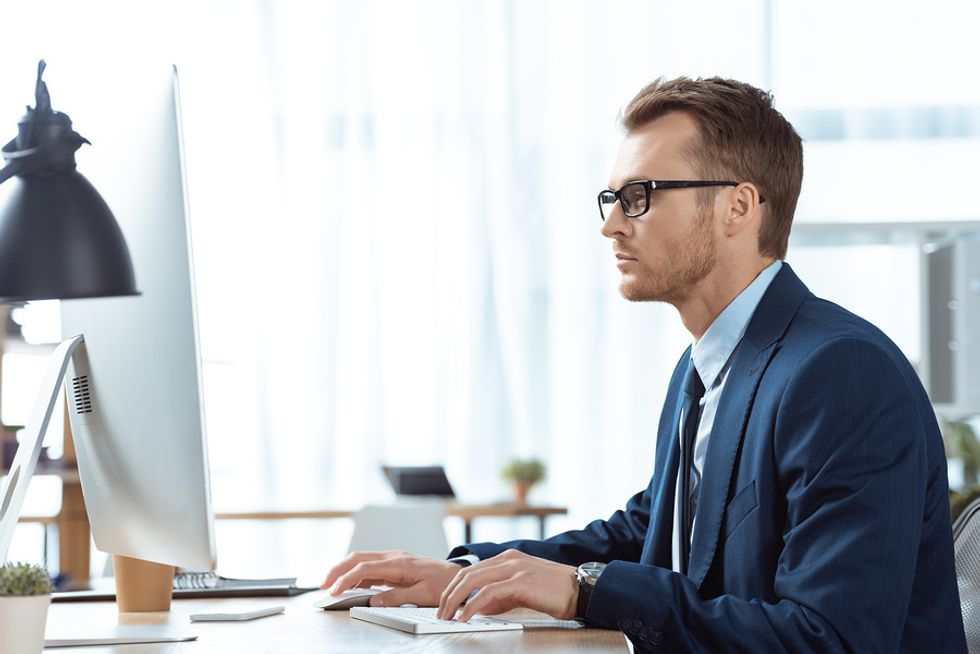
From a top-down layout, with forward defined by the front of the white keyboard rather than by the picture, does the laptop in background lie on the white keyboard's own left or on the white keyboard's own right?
on the white keyboard's own left

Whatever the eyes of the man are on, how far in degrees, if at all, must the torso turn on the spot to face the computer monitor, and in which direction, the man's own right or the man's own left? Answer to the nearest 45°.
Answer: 0° — they already face it

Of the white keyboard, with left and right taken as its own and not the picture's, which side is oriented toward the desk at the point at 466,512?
left

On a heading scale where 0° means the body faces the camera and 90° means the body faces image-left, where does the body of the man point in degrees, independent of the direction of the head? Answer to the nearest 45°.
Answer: approximately 90°

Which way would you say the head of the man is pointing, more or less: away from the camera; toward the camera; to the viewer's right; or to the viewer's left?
to the viewer's left

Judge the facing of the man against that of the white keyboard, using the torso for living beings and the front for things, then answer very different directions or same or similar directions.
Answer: very different directions

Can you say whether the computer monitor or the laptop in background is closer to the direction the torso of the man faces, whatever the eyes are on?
the computer monitor

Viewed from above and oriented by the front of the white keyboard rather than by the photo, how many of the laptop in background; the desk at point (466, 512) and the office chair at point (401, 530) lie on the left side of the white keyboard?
3

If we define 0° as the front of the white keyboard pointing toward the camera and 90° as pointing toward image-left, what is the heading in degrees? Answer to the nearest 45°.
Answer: approximately 270°

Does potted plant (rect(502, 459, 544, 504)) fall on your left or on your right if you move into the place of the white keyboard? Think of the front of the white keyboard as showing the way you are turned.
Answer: on your left

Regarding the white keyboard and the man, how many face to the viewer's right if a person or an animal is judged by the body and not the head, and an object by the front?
1

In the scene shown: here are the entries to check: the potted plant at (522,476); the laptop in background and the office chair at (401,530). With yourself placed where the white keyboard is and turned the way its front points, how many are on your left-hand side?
3
